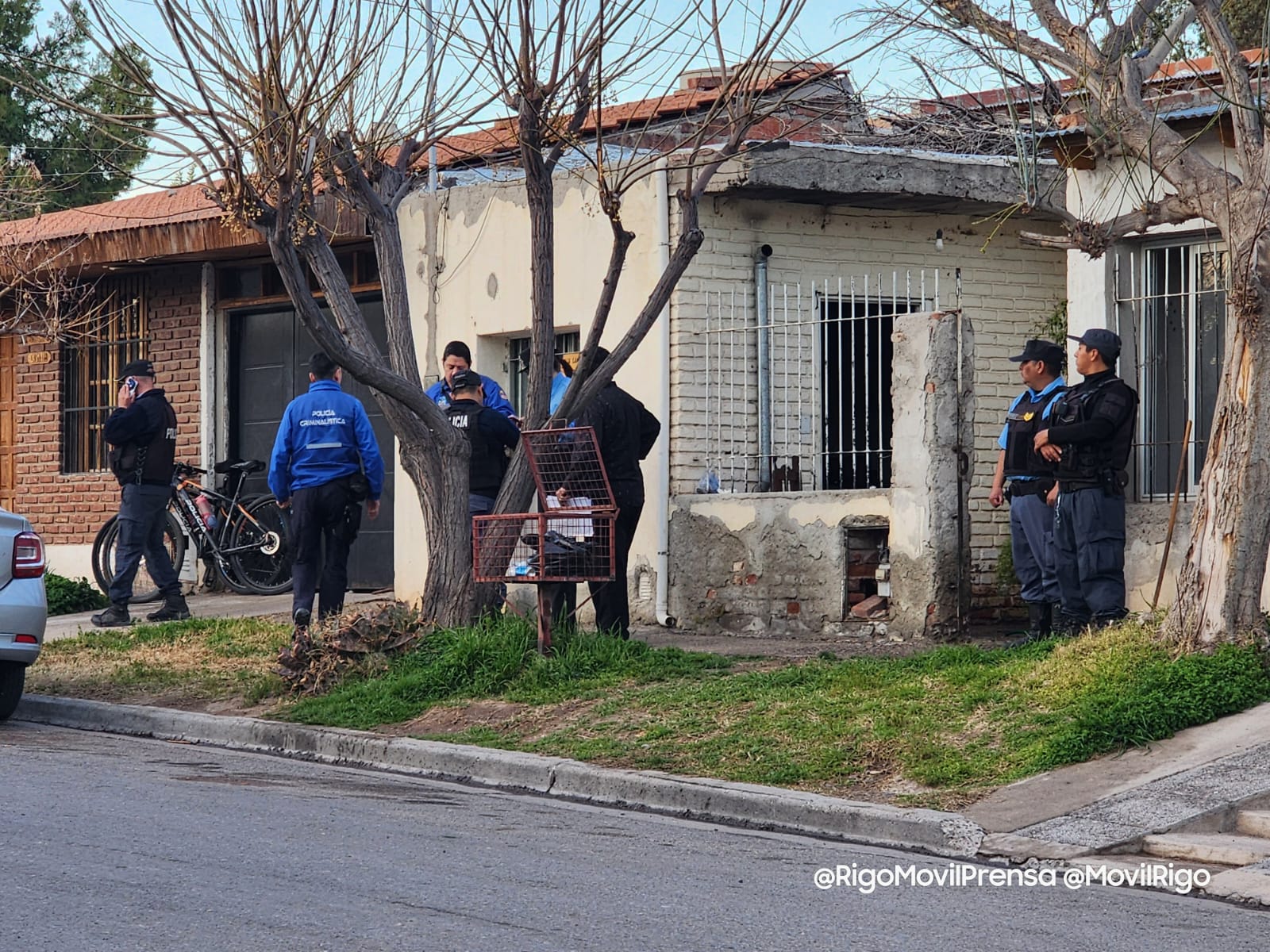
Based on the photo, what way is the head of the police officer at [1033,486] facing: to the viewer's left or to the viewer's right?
to the viewer's left

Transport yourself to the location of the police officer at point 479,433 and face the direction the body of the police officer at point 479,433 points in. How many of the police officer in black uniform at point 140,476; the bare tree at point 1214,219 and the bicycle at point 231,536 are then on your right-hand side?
1

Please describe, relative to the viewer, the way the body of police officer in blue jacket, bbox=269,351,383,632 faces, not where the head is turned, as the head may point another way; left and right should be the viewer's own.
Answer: facing away from the viewer

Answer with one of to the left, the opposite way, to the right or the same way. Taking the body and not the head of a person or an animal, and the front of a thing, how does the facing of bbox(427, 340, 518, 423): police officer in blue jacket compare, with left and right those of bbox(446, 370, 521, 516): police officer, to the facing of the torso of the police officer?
the opposite way

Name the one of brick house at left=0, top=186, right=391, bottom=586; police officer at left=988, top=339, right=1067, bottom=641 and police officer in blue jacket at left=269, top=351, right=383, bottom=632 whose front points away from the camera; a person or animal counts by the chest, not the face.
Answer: the police officer in blue jacket

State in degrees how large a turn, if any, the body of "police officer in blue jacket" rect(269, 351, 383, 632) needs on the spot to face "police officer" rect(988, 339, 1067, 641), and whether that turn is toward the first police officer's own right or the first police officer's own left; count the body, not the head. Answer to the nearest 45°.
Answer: approximately 90° to the first police officer's own right

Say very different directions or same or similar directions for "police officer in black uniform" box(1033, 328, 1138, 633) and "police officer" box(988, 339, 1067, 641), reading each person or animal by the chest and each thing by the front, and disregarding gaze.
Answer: same or similar directions

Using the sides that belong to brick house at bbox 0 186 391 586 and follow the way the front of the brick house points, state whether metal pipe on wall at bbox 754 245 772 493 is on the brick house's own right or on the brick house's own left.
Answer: on the brick house's own left

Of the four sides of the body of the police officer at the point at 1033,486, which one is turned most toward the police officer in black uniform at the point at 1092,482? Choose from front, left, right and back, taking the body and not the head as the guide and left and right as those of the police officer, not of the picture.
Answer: left

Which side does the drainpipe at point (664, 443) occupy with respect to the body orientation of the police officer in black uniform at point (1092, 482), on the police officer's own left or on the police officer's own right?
on the police officer's own right

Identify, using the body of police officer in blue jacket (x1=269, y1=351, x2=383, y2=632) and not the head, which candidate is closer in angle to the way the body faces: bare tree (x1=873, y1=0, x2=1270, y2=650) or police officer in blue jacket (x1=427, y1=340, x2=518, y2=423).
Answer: the police officer in blue jacket

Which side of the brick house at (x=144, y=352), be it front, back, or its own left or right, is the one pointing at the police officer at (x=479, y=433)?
left

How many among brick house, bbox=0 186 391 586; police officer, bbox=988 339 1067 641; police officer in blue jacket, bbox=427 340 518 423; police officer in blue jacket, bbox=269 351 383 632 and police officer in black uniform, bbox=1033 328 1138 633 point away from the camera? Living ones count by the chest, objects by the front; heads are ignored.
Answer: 1

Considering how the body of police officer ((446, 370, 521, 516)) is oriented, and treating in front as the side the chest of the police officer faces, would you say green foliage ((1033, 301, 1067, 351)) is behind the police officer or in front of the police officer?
in front

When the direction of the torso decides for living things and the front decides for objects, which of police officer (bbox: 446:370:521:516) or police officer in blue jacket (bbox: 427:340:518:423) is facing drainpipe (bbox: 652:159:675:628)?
the police officer

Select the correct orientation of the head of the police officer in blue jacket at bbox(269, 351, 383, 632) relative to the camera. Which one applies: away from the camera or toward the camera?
away from the camera
